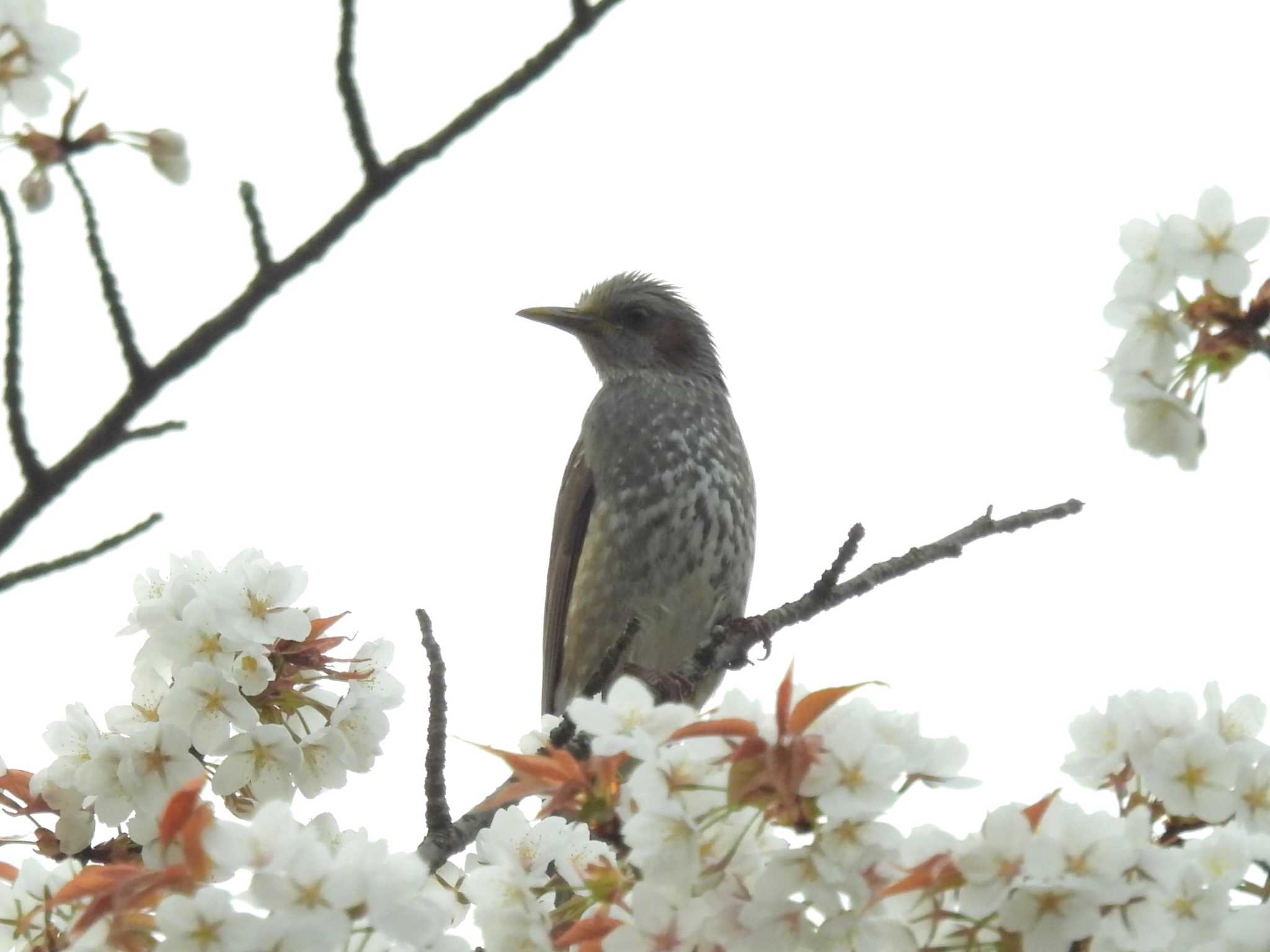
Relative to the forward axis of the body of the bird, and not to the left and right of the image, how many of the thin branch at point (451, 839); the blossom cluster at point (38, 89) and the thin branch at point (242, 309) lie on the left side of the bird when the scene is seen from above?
0

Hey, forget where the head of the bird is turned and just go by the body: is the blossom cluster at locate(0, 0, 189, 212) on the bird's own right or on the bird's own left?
on the bird's own right

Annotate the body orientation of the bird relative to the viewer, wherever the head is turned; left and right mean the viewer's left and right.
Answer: facing the viewer and to the right of the viewer
